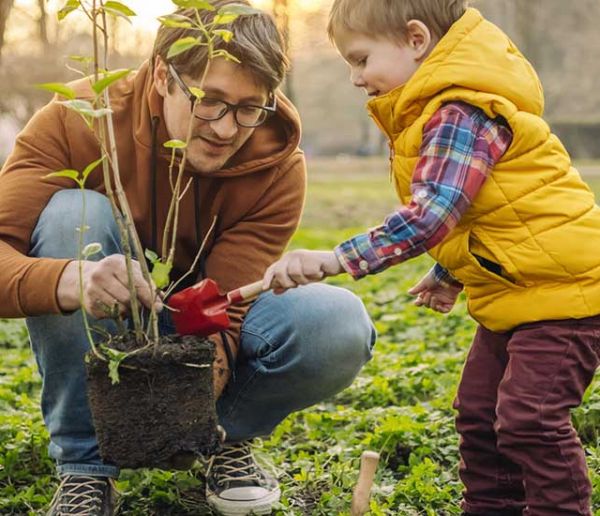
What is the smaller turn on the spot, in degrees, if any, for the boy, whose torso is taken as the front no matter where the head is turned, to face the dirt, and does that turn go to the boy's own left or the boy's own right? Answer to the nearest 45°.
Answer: approximately 45° to the boy's own left

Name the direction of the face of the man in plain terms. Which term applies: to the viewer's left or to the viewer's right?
to the viewer's right

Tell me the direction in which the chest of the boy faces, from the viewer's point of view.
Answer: to the viewer's left

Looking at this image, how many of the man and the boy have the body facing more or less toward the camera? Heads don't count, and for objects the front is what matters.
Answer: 1

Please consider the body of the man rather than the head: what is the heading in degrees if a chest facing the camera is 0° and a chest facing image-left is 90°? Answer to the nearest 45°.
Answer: approximately 0°

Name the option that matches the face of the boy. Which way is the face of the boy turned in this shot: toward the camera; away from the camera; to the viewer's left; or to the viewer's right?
to the viewer's left

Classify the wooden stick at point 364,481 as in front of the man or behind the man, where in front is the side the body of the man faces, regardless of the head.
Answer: in front
